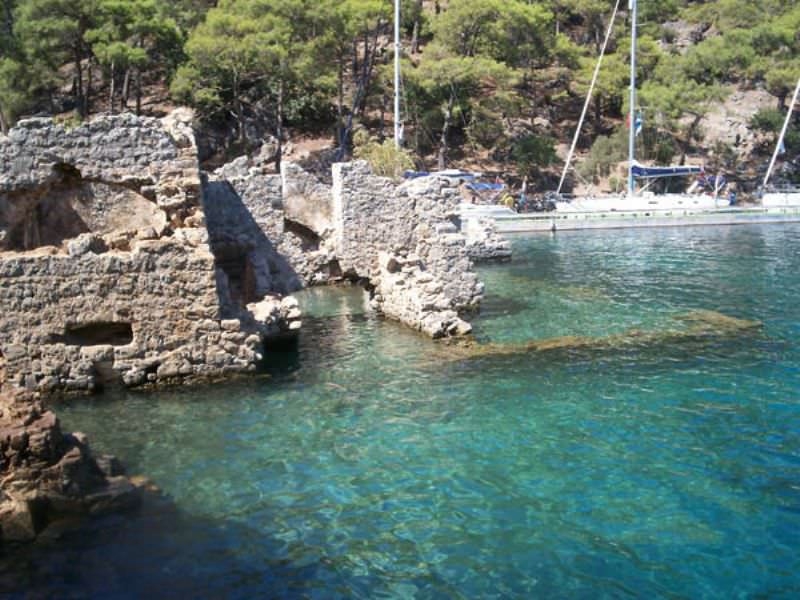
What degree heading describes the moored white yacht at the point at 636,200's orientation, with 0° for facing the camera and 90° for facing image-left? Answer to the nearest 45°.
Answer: approximately 90°

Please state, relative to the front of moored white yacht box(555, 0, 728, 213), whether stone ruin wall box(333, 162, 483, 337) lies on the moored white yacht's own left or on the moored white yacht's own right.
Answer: on the moored white yacht's own left

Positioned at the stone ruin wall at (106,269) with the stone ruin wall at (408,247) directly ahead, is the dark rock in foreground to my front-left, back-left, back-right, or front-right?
back-right

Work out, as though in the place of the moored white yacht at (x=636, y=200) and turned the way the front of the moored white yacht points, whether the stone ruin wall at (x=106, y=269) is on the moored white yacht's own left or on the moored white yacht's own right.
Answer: on the moored white yacht's own left

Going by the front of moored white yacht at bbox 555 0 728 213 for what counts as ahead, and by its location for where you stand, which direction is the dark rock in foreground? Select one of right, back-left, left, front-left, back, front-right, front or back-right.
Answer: left
